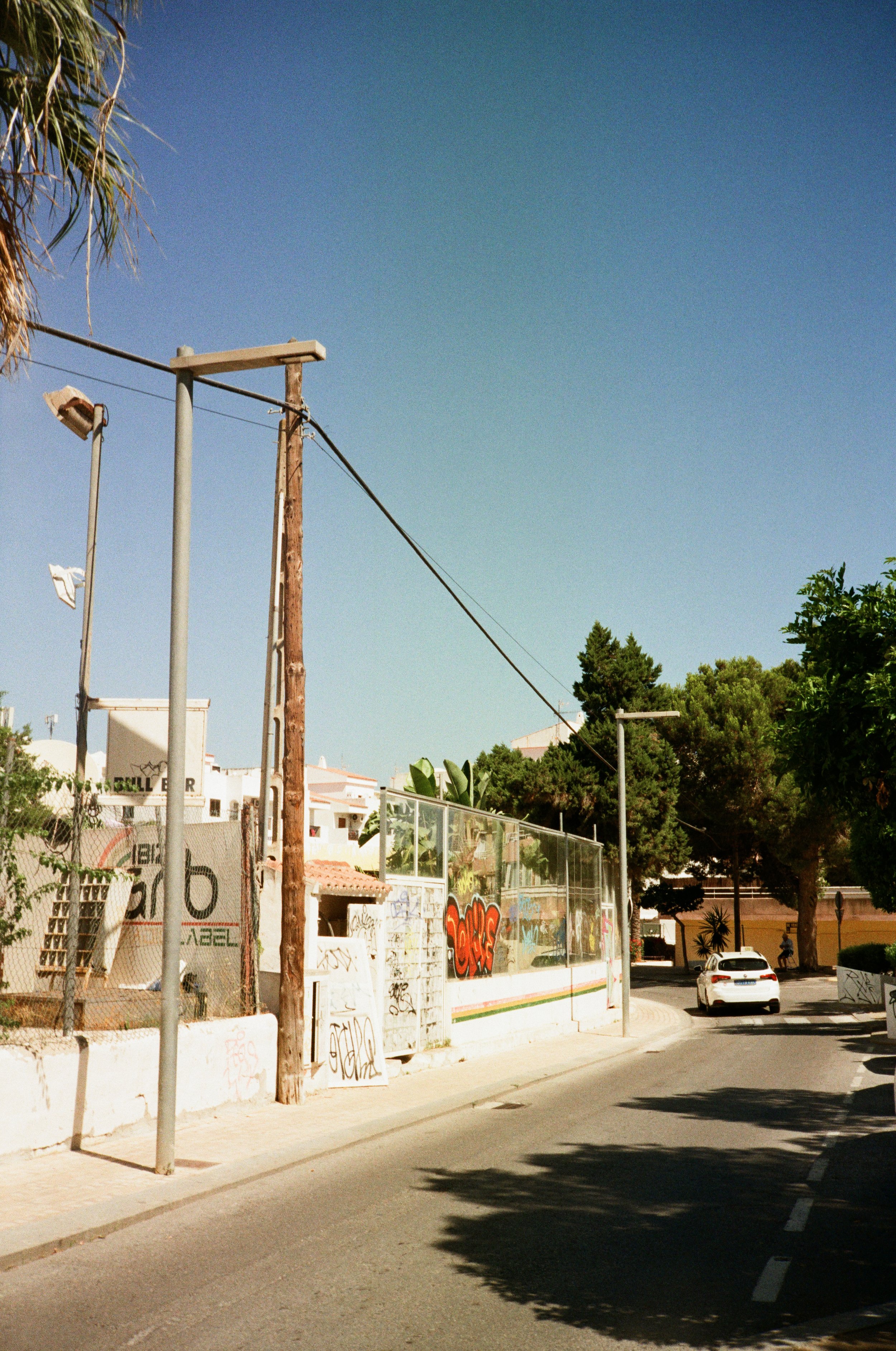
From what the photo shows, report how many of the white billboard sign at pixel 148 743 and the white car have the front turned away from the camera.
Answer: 1

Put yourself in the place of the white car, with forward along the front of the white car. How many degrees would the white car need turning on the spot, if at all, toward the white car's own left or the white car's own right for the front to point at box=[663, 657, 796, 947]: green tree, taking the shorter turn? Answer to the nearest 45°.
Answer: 0° — it already faces it

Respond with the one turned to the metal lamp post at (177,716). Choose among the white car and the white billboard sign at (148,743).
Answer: the white billboard sign

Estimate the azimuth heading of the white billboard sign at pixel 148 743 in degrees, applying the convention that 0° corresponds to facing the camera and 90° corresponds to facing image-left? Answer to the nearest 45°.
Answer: approximately 0°

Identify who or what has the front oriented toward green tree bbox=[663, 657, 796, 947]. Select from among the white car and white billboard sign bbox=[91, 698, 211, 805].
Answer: the white car

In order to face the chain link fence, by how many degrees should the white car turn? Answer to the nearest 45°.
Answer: approximately 180°

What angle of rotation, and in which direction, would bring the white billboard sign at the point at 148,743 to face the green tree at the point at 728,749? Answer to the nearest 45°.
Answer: approximately 135° to its left

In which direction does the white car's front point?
away from the camera

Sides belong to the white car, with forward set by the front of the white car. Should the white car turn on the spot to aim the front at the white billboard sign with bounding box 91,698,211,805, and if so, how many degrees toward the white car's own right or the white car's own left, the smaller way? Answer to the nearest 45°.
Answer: approximately 180°

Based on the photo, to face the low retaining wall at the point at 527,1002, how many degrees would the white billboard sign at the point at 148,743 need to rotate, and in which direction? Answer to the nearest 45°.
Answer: approximately 135° to its left
